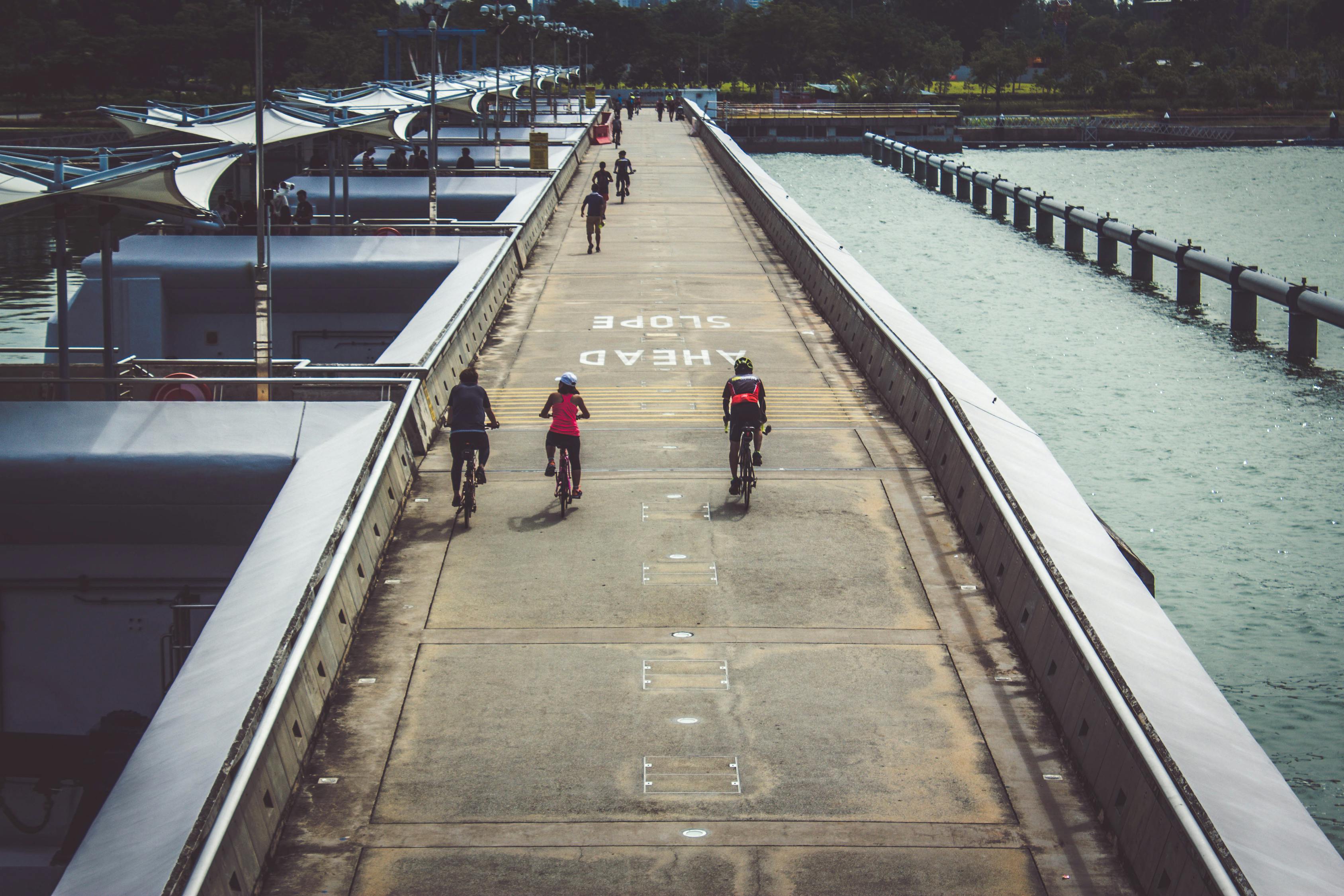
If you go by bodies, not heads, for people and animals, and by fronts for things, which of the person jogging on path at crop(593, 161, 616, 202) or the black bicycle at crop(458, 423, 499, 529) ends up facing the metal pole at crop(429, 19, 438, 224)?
the black bicycle

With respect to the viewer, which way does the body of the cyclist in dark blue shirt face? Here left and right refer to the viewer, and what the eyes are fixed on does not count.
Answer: facing away from the viewer

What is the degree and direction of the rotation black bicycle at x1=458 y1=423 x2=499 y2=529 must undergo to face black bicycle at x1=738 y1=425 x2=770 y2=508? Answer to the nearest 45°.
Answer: approximately 90° to its right

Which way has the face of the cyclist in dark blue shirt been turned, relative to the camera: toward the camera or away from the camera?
away from the camera

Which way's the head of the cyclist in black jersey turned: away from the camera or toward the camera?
away from the camera

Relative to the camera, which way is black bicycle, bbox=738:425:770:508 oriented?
away from the camera

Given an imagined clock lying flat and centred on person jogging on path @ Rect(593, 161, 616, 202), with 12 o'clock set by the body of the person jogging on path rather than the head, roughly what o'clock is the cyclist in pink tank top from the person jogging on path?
The cyclist in pink tank top is roughly at 6 o'clock from the person jogging on path.

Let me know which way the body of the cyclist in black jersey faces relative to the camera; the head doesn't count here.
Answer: away from the camera

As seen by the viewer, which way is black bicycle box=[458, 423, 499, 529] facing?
away from the camera

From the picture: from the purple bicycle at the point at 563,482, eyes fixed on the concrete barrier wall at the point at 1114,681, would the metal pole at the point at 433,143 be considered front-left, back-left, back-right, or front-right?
back-left

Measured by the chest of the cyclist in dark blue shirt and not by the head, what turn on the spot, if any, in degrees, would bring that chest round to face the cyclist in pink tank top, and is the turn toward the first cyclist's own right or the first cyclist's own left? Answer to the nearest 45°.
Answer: approximately 90° to the first cyclist's own right
